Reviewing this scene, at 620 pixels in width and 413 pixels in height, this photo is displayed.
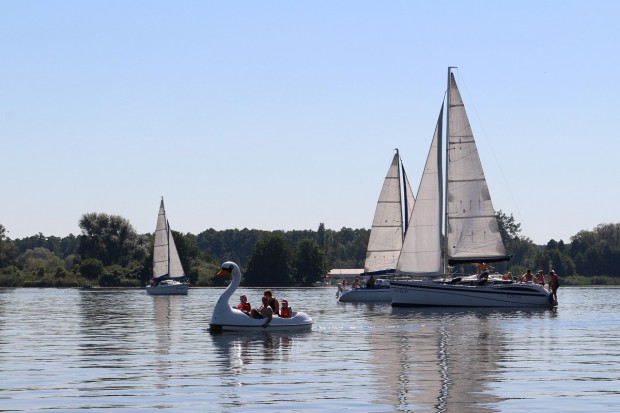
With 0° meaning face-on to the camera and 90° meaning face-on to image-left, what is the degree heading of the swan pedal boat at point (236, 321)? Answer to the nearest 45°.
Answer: approximately 90°
